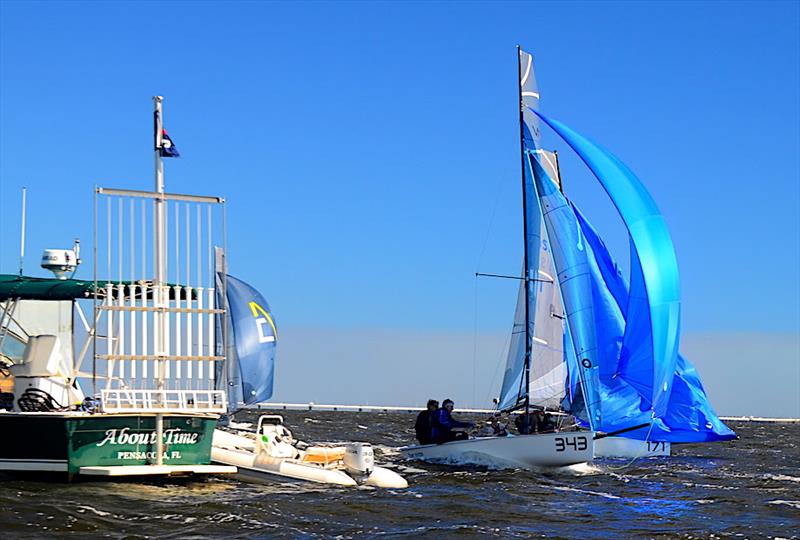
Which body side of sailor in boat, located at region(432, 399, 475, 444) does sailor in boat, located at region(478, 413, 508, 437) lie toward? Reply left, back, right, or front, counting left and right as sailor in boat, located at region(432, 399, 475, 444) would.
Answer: front

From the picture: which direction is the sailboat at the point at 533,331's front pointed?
to the viewer's right

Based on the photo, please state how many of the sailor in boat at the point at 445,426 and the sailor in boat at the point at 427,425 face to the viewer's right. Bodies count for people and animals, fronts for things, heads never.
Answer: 2

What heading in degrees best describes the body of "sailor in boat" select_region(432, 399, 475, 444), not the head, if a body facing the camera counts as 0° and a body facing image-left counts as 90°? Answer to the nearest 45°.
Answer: approximately 270°

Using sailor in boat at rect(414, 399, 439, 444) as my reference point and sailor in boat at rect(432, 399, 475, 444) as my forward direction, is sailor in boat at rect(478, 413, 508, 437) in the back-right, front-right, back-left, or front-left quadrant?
front-left

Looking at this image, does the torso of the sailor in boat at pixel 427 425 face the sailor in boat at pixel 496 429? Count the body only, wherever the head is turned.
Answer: yes

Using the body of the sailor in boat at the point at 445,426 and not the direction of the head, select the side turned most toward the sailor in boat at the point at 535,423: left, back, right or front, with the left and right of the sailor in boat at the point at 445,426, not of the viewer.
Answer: front

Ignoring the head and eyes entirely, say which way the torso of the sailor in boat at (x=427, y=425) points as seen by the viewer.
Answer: to the viewer's right
